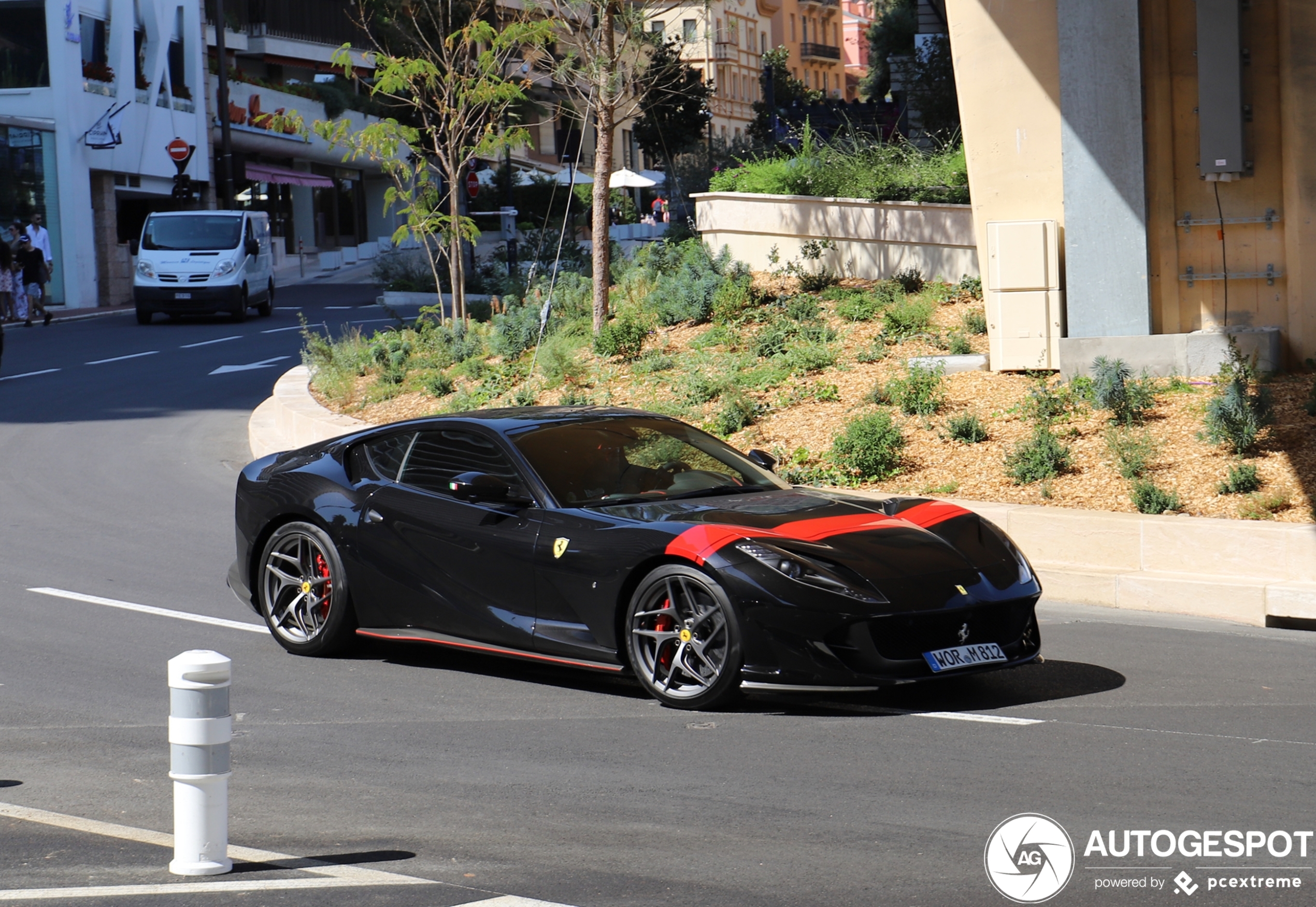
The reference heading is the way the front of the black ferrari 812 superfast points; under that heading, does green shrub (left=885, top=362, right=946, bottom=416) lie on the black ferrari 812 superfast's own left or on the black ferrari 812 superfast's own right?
on the black ferrari 812 superfast's own left

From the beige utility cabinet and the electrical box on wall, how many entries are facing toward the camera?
2

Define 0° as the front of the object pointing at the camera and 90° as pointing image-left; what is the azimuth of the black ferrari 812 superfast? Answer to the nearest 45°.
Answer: approximately 315°

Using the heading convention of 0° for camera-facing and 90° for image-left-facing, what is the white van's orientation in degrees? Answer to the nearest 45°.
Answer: approximately 0°

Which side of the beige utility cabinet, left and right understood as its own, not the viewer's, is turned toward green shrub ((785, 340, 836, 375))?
right

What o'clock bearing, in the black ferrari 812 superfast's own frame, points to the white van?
The white van is roughly at 7 o'clock from the black ferrari 812 superfast.

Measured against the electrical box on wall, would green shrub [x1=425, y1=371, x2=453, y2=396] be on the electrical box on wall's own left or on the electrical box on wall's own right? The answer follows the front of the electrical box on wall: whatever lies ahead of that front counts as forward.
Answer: on the electrical box on wall's own right

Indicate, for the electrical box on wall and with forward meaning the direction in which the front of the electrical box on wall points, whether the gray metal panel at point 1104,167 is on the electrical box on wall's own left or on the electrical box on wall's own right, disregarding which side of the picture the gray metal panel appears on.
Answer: on the electrical box on wall's own right
